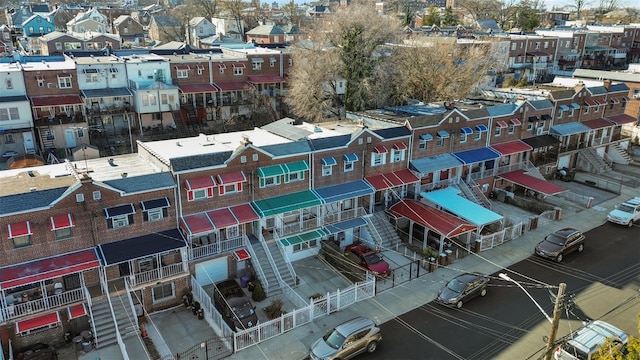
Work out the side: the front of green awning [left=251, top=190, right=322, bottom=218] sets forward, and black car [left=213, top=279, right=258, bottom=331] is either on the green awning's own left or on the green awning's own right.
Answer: on the green awning's own right

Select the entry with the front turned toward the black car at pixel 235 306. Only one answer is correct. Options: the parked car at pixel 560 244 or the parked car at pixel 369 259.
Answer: the parked car at pixel 560 244

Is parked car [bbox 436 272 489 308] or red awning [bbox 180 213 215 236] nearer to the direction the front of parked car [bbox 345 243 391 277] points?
the parked car

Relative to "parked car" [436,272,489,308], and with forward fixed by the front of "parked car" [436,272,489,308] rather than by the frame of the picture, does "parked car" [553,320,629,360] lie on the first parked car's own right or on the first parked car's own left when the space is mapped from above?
on the first parked car's own left

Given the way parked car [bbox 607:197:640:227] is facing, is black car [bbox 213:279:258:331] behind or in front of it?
in front

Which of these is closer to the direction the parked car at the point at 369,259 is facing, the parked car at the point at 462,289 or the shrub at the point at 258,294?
the parked car

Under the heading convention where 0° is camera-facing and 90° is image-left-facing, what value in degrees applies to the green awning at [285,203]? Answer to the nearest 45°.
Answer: approximately 315°

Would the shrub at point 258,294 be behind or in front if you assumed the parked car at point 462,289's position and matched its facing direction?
in front

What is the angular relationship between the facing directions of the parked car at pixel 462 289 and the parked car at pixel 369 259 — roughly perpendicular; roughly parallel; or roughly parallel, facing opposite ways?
roughly perpendicular

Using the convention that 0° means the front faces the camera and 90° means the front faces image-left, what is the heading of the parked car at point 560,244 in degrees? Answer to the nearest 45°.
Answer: approximately 45°

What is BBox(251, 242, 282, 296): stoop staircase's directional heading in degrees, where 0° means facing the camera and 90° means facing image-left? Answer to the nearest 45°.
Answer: approximately 315°

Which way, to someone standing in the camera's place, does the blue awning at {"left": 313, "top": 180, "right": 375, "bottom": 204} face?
facing the viewer and to the right of the viewer

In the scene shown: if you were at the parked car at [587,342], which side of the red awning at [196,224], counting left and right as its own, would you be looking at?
front

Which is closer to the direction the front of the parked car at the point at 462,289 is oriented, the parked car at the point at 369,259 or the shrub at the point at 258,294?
the shrub

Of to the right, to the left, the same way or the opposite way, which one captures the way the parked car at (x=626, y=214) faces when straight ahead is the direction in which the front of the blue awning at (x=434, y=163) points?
to the right
